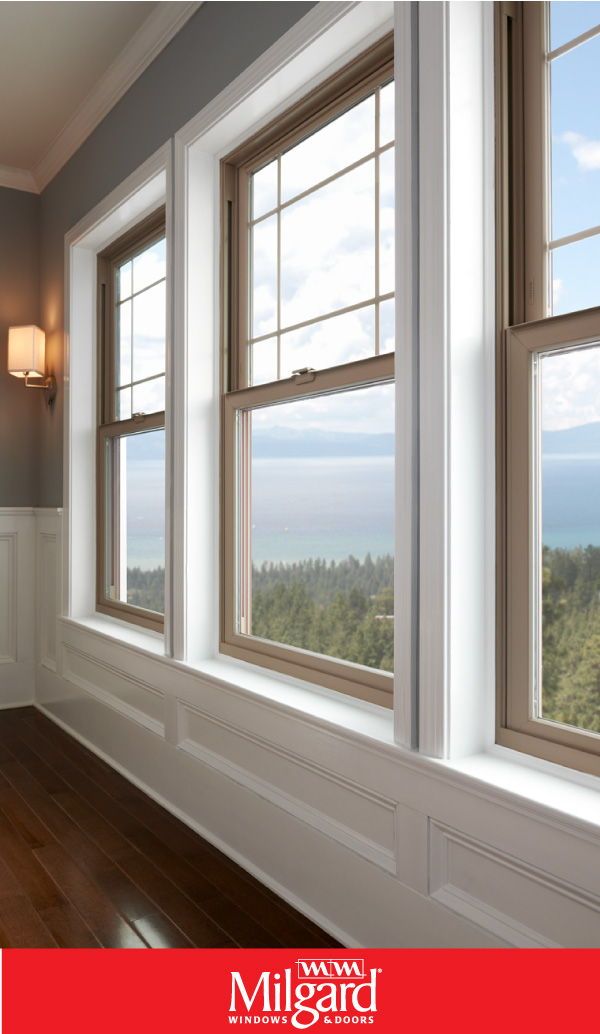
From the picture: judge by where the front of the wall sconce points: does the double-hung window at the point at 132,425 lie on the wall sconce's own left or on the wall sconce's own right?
on the wall sconce's own left

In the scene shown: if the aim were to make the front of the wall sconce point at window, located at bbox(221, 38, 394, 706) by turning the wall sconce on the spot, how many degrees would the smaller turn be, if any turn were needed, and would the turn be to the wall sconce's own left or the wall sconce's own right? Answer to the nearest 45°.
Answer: approximately 90° to the wall sconce's own left

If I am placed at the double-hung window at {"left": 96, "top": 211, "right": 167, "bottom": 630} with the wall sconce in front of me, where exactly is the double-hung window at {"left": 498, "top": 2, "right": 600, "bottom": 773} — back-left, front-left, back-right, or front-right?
back-left
